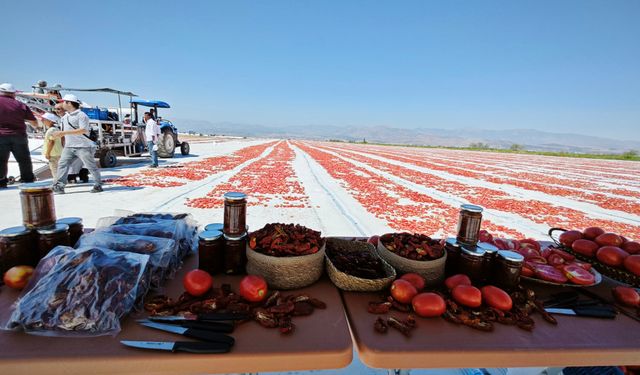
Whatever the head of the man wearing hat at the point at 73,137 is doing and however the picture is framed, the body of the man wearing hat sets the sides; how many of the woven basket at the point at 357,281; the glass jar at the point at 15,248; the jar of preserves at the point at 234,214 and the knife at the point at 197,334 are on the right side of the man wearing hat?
0

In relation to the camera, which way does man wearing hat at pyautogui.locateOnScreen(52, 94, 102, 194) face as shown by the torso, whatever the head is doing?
to the viewer's left

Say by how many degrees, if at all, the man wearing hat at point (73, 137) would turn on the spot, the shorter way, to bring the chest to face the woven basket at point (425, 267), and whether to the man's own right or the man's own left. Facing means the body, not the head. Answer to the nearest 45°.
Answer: approximately 90° to the man's own left

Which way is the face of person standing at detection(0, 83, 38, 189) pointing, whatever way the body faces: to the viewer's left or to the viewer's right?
to the viewer's right
